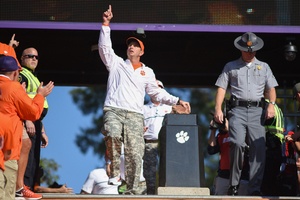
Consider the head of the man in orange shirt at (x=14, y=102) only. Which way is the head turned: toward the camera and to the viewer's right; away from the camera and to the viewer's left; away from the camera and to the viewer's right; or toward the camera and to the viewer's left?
away from the camera and to the viewer's right

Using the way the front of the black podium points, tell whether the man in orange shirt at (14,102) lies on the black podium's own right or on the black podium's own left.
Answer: on the black podium's own right

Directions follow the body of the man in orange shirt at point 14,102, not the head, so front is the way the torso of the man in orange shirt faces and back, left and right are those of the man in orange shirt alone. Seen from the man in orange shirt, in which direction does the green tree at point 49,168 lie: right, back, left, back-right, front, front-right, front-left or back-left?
front-left

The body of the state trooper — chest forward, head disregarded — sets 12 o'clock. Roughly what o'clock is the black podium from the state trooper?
The black podium is roughly at 3 o'clock from the state trooper.

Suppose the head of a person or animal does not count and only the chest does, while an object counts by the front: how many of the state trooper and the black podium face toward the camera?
2

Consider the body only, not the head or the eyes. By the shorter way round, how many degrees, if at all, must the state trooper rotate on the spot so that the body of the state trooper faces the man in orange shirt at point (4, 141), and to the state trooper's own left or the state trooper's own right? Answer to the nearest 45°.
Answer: approximately 45° to the state trooper's own right

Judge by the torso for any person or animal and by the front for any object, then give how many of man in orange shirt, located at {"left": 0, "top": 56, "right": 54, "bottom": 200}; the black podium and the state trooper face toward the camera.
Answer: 2

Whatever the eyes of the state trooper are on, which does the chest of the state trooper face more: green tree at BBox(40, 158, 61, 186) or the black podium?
the black podium

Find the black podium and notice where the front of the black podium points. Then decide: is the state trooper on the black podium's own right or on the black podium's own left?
on the black podium's own left

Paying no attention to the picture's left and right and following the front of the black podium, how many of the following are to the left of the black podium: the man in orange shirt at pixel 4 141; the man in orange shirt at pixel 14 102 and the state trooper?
1

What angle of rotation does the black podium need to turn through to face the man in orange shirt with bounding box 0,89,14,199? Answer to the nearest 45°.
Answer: approximately 45° to its right

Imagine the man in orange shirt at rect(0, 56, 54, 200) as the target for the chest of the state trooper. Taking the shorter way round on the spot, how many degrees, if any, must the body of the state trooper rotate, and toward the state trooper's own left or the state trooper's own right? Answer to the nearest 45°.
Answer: approximately 45° to the state trooper's own right

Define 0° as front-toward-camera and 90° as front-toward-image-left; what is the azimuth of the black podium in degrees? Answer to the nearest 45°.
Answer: approximately 0°

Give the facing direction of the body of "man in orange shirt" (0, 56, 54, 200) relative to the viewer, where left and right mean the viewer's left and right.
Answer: facing away from the viewer and to the right of the viewer
